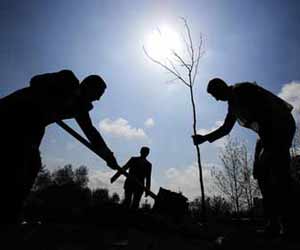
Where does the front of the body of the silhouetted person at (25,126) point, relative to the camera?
to the viewer's right

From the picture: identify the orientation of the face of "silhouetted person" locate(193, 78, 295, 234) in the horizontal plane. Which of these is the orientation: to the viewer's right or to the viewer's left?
to the viewer's left

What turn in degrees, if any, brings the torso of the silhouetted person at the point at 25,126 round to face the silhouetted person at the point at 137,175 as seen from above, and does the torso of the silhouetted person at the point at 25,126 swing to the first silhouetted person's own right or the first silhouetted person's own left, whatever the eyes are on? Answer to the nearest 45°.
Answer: approximately 45° to the first silhouetted person's own left

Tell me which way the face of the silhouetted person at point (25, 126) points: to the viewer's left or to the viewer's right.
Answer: to the viewer's right

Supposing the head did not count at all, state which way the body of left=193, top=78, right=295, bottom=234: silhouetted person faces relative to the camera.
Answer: to the viewer's left

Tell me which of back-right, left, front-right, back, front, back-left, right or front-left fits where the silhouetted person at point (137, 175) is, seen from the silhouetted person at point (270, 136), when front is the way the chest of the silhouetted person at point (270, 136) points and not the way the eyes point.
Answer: front-right

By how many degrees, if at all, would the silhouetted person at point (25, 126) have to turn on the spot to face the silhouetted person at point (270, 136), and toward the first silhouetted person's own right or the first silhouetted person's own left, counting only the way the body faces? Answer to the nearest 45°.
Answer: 0° — they already face them

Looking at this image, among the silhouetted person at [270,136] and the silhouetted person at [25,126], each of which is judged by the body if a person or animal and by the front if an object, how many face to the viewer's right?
1
